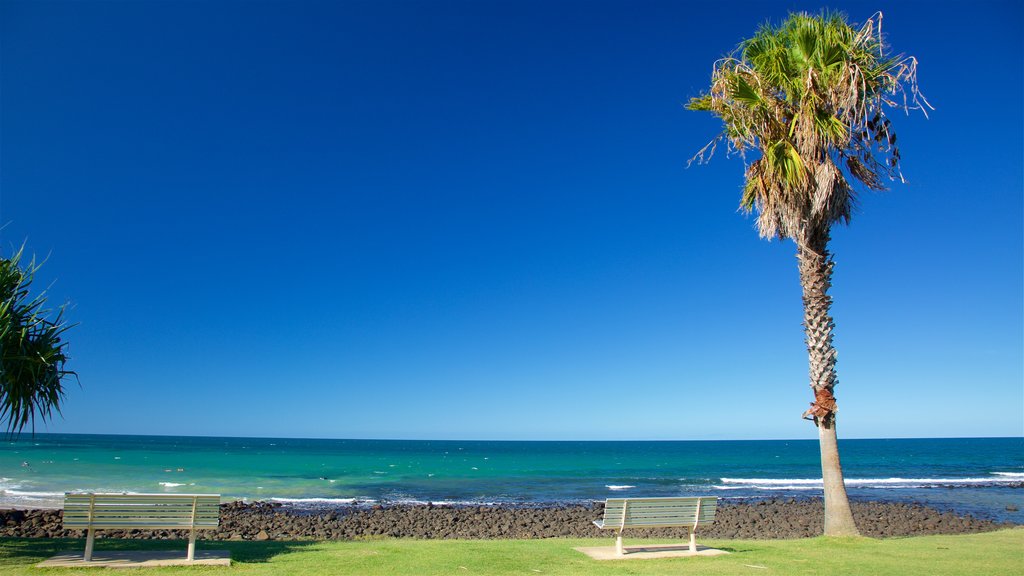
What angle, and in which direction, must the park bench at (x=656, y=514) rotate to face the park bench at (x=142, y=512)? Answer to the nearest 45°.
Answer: approximately 90° to its left

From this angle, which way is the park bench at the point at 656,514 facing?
away from the camera

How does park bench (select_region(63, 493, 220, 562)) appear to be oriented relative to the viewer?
away from the camera

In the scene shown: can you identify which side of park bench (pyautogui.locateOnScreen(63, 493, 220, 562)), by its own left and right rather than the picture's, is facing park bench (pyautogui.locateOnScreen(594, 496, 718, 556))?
right

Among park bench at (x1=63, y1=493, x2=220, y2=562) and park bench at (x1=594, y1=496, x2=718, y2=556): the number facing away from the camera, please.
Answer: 2
